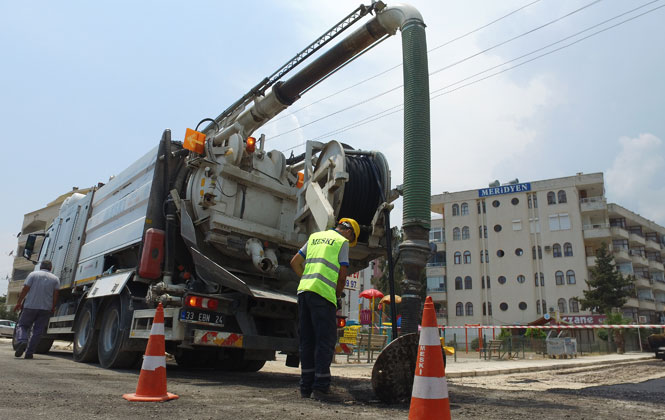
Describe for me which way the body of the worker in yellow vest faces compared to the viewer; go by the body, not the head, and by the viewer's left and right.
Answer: facing away from the viewer and to the right of the viewer

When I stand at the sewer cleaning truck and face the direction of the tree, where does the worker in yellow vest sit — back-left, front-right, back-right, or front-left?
back-right

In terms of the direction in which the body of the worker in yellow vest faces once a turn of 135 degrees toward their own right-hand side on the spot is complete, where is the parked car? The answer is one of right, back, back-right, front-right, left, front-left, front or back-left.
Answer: back-right

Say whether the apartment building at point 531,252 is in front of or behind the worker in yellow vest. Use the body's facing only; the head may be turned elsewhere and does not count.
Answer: in front

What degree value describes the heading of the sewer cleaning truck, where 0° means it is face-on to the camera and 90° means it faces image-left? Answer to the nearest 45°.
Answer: approximately 135°

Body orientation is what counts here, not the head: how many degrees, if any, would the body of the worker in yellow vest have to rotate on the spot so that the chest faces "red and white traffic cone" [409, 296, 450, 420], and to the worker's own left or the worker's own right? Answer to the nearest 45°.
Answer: approximately 90° to the worker's own right

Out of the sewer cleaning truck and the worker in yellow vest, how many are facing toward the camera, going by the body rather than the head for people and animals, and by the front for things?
0

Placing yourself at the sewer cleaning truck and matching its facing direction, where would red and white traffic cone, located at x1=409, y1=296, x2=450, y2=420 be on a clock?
The red and white traffic cone is roughly at 7 o'clock from the sewer cleaning truck.

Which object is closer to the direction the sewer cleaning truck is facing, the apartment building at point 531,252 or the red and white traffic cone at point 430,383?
the apartment building

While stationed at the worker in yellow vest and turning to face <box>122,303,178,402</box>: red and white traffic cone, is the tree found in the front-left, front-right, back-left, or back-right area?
back-right

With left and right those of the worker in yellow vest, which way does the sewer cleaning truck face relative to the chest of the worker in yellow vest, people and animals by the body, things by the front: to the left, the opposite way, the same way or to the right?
to the left

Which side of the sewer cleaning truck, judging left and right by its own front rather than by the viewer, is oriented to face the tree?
right
